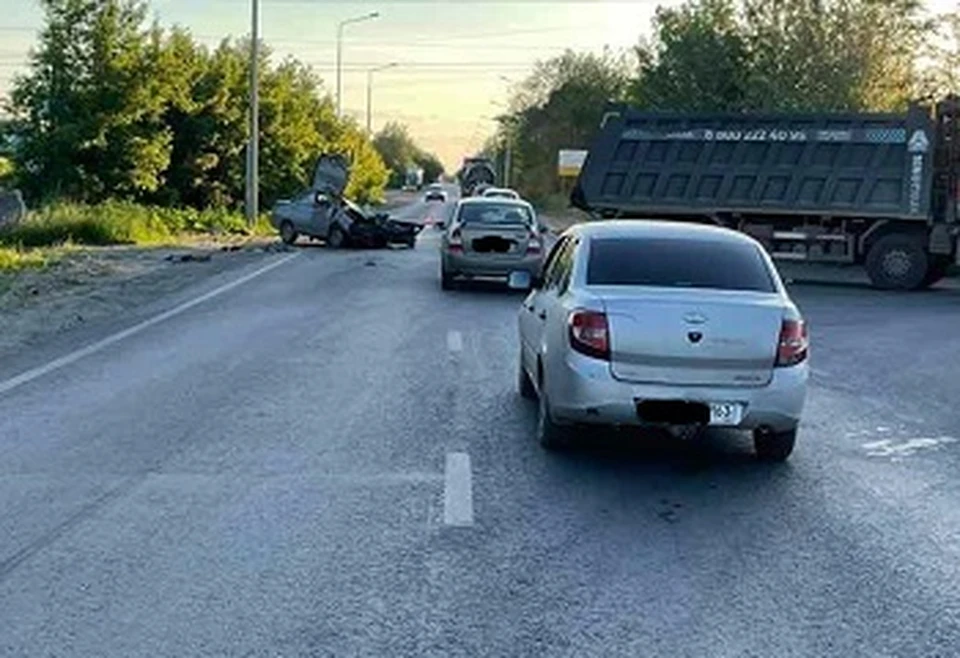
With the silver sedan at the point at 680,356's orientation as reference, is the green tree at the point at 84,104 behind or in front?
in front

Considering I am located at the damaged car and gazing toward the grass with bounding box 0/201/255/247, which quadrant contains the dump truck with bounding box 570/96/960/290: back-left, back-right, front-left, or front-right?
back-left

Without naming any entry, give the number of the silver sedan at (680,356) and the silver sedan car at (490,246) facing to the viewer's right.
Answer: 0

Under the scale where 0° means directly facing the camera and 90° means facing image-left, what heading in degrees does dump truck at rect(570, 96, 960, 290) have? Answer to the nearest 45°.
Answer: approximately 270°

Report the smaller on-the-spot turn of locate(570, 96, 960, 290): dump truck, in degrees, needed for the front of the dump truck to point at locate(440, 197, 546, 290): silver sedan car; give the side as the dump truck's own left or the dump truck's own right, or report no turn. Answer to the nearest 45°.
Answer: approximately 135° to the dump truck's own right

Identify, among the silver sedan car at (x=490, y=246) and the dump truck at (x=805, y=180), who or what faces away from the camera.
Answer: the silver sedan car

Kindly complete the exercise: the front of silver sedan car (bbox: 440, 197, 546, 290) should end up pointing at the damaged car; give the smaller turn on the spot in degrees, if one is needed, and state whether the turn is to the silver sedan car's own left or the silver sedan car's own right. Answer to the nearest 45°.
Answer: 0° — it already faces it

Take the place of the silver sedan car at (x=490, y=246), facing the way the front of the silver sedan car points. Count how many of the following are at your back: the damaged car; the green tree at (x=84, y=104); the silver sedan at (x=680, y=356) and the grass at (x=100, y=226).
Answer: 1

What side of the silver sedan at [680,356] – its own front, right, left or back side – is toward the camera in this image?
back

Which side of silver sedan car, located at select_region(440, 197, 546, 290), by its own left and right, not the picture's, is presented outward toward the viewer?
back

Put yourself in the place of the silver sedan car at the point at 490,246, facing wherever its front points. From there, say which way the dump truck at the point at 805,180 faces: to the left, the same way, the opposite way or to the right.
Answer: to the right

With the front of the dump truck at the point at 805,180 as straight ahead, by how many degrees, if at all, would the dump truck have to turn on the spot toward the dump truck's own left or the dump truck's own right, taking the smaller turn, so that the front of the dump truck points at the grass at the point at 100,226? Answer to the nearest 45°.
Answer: approximately 180°

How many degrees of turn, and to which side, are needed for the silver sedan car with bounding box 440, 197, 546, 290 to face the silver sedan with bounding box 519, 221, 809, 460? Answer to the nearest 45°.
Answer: approximately 180°

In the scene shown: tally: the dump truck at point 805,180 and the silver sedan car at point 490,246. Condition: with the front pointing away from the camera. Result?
1
